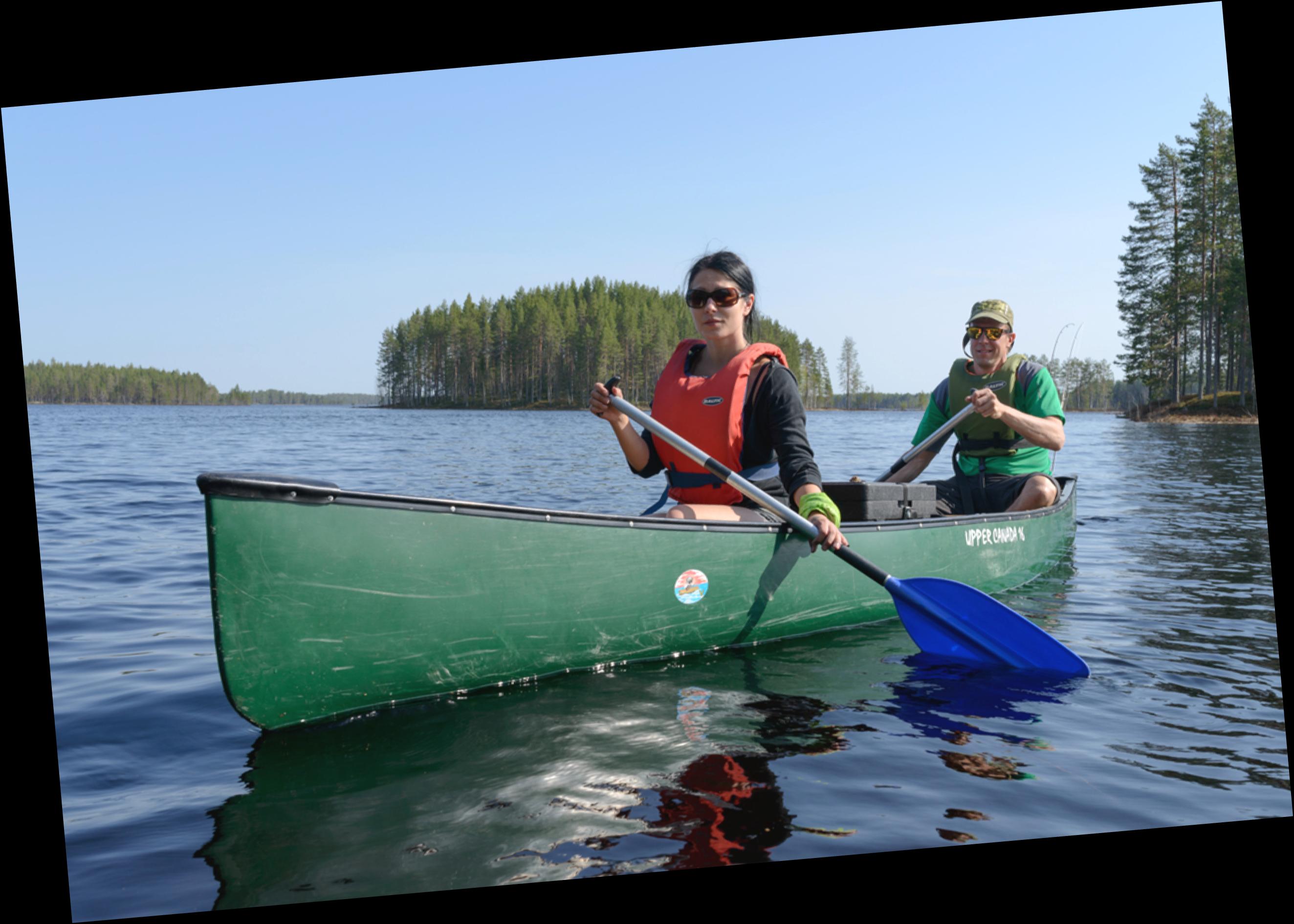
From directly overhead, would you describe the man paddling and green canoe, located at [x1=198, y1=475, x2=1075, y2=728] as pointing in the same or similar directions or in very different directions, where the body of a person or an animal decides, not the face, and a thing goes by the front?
same or similar directions

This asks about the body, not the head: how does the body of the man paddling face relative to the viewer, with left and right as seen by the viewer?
facing the viewer and to the left of the viewer

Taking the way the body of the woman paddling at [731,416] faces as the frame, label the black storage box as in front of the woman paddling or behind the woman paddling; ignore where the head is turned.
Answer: behind

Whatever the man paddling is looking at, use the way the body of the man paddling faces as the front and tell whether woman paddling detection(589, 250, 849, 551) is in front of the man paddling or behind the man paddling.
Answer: in front

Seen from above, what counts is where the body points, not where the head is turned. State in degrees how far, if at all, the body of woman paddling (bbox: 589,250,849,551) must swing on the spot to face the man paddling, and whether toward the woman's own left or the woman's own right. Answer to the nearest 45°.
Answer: approximately 180°

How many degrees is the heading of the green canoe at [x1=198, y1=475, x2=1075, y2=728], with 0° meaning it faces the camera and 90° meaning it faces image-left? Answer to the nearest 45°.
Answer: approximately 45°

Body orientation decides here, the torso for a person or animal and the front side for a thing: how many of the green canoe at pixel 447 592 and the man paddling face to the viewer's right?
0

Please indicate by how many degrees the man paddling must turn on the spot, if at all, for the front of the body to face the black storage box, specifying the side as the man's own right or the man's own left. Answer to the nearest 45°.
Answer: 0° — they already face it
